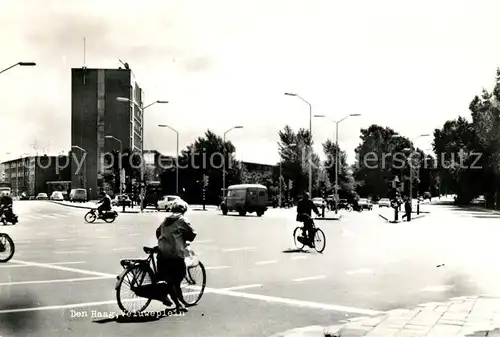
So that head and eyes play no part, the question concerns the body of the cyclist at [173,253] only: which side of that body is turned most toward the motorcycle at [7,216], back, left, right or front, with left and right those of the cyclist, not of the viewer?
left

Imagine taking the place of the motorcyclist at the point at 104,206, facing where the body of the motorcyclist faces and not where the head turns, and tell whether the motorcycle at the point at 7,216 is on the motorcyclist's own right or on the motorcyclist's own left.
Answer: on the motorcyclist's own left

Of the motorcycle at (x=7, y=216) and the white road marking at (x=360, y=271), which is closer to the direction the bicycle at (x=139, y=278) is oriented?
the white road marking

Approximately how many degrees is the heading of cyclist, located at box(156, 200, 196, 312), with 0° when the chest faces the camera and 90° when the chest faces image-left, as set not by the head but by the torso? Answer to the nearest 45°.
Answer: approximately 225°

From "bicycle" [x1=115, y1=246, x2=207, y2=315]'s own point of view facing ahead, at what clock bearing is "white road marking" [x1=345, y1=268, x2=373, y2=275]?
The white road marking is roughly at 12 o'clock from the bicycle.

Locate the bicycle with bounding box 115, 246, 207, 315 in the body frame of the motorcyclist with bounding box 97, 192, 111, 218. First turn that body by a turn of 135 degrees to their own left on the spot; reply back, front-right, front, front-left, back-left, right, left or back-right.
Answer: front-right

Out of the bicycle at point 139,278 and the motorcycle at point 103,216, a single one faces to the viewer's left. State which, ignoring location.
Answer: the motorcycle

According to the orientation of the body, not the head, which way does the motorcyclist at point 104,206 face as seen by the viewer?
to the viewer's left

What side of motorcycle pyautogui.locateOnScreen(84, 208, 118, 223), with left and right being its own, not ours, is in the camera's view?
left
